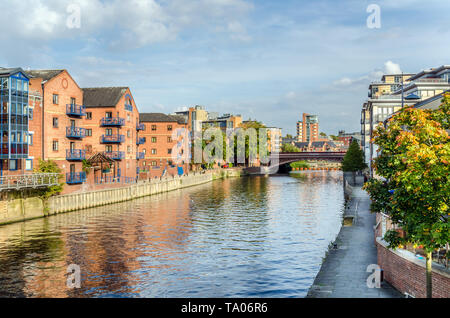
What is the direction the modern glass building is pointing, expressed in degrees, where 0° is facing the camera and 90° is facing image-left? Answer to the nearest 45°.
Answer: approximately 315°

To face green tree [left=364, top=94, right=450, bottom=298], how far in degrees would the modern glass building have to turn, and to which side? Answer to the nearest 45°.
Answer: approximately 45° to its right
